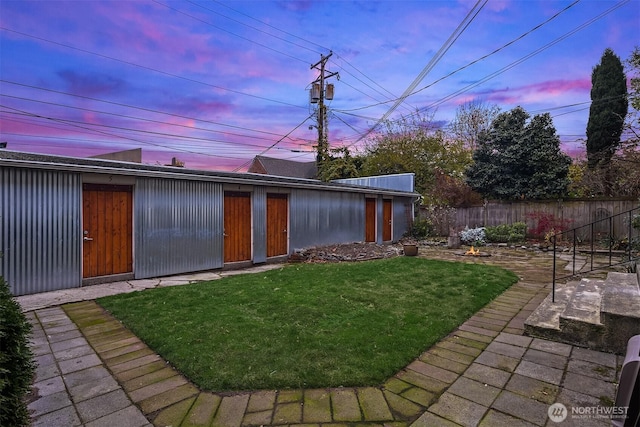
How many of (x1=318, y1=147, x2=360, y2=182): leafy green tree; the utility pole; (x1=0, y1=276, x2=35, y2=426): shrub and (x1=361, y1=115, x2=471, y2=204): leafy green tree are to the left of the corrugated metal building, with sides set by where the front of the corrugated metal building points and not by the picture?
3

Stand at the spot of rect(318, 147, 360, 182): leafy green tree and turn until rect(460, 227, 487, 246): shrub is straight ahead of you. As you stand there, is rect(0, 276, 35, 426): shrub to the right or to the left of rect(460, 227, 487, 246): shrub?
right

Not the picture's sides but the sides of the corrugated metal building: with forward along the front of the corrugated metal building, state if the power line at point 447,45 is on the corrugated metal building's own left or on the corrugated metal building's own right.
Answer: on the corrugated metal building's own left

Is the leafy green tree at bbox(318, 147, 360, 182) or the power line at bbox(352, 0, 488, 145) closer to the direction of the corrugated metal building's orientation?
the power line

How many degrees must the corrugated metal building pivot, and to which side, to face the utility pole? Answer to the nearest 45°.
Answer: approximately 90° to its left

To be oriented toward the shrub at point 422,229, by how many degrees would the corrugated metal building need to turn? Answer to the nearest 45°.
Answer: approximately 90° to its left

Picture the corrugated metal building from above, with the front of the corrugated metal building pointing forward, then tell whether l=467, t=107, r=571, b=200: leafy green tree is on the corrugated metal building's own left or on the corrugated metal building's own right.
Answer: on the corrugated metal building's own left

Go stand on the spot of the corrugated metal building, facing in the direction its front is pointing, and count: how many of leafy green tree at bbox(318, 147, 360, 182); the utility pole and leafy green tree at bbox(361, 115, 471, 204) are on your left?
3

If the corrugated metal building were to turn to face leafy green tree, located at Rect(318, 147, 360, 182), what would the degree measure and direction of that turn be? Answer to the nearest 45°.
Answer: approximately 90° to its left

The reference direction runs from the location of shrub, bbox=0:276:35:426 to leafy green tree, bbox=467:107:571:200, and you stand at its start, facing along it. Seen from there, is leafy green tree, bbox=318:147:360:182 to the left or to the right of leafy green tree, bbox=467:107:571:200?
left

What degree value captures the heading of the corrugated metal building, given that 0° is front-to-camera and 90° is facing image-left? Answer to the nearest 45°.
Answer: approximately 315°

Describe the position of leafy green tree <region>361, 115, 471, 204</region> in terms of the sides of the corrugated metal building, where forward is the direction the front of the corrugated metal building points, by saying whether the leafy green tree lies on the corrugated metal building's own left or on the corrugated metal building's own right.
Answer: on the corrugated metal building's own left
